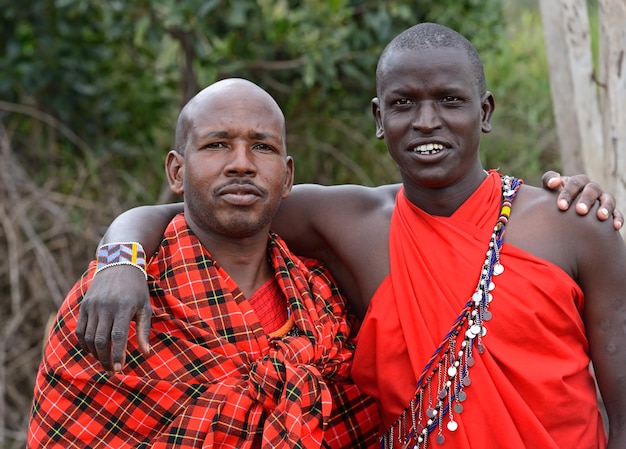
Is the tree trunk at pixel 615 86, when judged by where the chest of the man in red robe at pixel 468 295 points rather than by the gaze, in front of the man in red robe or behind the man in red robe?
behind

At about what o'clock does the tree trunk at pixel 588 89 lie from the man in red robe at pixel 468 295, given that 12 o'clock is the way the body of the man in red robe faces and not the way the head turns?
The tree trunk is roughly at 7 o'clock from the man in red robe.

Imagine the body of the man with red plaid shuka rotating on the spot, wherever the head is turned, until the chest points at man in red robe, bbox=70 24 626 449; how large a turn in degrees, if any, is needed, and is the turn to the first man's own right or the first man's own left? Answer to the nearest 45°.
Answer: approximately 45° to the first man's own left

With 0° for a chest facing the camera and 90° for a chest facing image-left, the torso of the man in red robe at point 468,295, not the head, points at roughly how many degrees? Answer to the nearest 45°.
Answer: approximately 0°

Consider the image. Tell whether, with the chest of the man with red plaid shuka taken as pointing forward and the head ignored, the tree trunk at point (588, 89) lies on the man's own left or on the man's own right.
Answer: on the man's own left

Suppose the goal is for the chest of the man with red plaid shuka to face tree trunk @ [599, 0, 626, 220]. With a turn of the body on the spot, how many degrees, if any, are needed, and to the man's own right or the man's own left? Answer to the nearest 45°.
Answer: approximately 90° to the man's own left

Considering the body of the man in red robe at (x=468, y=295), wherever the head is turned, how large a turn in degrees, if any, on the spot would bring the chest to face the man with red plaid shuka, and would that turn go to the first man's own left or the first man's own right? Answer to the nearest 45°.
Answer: approximately 90° to the first man's own right
